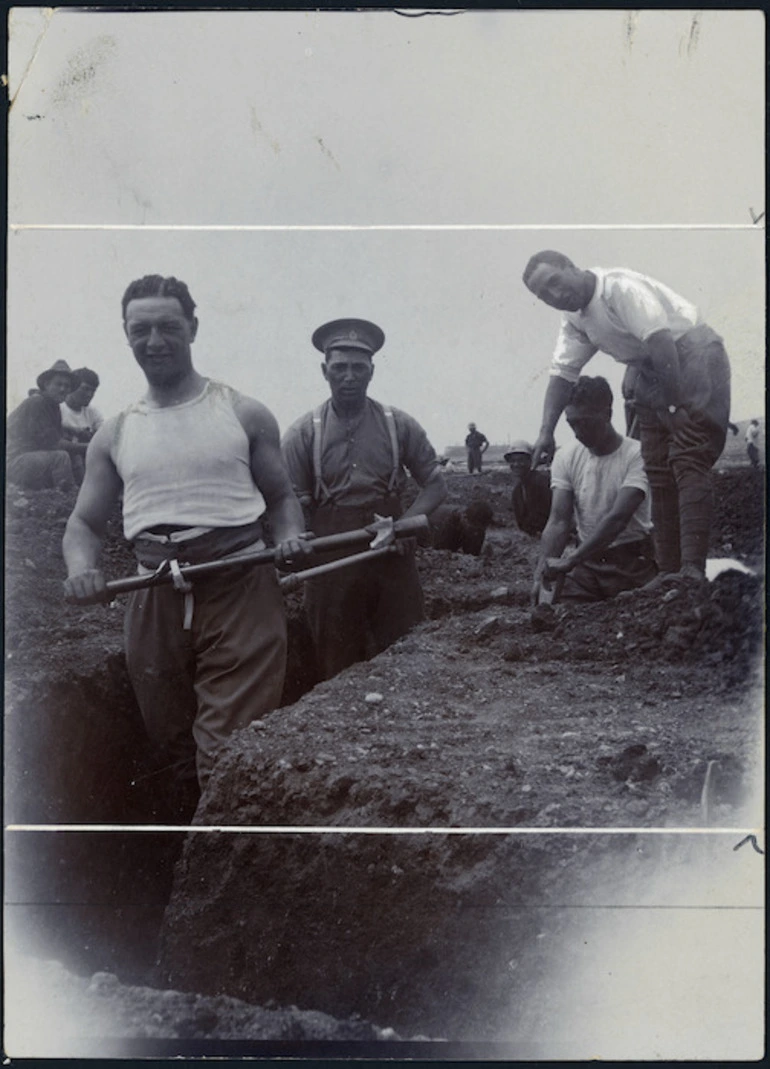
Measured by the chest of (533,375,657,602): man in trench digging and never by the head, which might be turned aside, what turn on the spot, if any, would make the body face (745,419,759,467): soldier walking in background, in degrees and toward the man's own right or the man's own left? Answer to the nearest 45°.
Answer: approximately 135° to the man's own left

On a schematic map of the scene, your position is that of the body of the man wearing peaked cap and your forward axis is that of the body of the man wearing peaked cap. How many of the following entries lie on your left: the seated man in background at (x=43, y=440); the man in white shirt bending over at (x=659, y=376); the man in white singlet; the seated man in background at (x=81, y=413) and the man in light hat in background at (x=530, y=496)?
2

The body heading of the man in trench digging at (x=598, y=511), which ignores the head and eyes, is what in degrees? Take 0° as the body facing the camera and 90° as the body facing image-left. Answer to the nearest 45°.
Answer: approximately 45°

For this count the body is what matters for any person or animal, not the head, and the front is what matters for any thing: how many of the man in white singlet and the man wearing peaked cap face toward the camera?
2

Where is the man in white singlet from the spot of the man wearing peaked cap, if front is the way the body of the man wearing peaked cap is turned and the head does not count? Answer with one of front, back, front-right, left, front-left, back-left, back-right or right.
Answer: right

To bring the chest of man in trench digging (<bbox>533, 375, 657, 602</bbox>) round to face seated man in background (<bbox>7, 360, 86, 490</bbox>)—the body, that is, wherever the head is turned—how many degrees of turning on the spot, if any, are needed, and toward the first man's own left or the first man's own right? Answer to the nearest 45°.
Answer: approximately 45° to the first man's own right

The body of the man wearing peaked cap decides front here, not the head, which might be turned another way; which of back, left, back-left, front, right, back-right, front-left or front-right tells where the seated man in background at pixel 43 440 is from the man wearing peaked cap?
right

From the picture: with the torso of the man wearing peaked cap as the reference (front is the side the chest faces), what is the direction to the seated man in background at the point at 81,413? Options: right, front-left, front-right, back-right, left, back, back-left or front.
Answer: right

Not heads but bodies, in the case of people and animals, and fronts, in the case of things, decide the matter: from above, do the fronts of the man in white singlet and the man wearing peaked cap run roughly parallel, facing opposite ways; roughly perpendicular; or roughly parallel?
roughly parallel

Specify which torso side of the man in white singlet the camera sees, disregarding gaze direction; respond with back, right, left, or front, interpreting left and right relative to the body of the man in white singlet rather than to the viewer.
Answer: front

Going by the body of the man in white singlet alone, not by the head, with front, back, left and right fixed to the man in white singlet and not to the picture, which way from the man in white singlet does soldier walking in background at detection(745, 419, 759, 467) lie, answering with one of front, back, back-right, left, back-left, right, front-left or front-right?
left

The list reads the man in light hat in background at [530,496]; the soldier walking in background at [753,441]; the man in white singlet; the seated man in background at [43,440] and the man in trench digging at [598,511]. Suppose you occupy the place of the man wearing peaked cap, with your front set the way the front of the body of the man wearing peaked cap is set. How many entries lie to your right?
2

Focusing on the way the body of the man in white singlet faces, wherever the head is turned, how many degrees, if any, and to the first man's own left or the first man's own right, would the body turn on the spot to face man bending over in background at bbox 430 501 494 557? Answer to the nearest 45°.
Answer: approximately 180°
